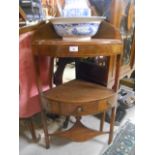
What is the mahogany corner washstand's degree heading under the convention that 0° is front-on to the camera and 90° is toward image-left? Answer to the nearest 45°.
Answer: approximately 0°
